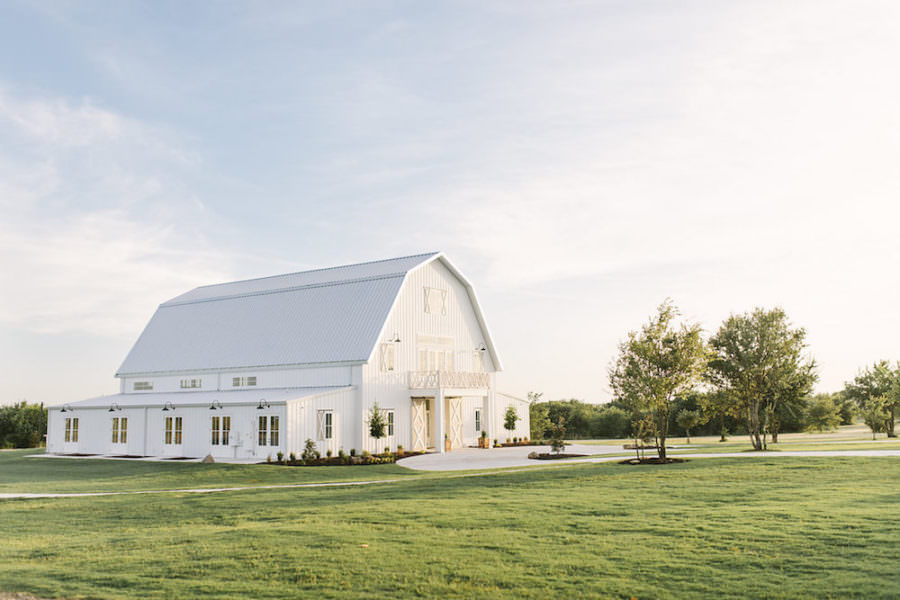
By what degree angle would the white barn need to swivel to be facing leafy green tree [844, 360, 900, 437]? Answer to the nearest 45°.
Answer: approximately 45° to its left

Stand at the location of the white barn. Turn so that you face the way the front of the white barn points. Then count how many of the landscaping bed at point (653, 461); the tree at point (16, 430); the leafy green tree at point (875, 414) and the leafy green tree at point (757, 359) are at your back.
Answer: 1

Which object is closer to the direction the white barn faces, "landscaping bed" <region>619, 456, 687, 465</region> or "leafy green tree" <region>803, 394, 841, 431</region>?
the landscaping bed

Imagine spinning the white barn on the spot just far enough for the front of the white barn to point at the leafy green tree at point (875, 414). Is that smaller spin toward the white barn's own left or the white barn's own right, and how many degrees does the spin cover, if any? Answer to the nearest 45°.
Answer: approximately 45° to the white barn's own left

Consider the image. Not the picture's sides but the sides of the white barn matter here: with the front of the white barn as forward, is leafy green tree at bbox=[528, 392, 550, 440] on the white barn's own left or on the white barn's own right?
on the white barn's own left

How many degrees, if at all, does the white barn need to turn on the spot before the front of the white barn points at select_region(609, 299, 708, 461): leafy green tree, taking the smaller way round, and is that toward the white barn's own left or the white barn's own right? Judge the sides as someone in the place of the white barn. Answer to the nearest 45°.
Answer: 0° — it already faces it

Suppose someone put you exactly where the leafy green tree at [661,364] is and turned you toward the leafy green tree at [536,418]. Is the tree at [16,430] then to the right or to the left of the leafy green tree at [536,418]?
left

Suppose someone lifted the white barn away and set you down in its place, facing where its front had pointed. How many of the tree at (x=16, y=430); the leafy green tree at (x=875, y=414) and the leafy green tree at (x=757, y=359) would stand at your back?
1

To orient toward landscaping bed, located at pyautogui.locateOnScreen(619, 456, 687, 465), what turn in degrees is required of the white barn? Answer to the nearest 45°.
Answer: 0° — it already faces it

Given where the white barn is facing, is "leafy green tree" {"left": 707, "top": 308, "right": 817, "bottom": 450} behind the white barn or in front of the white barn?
in front

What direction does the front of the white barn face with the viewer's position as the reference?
facing the viewer and to the right of the viewer

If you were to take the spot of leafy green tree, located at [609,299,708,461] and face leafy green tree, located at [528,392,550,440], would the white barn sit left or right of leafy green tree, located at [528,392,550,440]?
left

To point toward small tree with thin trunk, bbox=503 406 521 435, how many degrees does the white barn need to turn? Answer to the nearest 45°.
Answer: approximately 45° to its left

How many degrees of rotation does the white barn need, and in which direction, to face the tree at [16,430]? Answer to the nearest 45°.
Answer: approximately 180°
